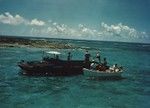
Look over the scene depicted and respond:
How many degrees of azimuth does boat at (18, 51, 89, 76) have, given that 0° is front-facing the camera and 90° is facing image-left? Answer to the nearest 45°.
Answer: approximately 90°

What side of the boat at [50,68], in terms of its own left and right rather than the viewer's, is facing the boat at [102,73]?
back
